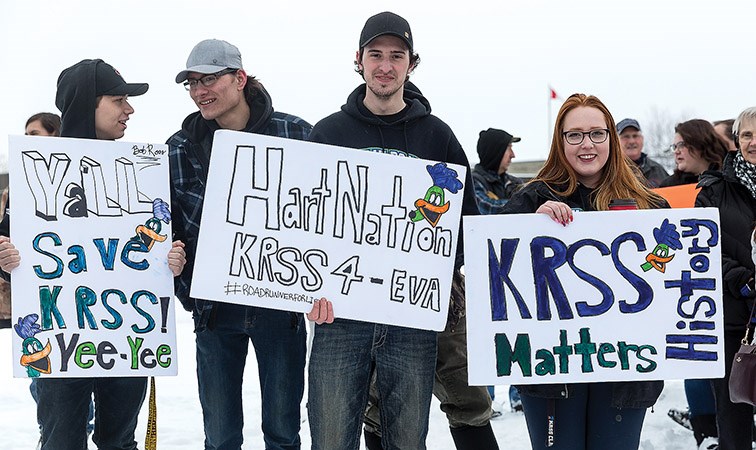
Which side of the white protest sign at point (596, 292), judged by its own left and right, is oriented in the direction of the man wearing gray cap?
right

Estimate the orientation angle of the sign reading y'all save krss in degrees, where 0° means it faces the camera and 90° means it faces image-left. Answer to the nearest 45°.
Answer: approximately 0°

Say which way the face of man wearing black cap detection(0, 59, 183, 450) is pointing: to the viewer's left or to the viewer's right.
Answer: to the viewer's right

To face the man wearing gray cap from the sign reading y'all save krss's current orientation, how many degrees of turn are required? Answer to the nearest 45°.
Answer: approximately 90° to its left

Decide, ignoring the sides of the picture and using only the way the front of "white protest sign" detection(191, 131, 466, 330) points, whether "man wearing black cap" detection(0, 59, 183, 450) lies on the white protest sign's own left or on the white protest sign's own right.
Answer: on the white protest sign's own right

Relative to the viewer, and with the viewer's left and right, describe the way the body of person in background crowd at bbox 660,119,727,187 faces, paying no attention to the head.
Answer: facing to the left of the viewer

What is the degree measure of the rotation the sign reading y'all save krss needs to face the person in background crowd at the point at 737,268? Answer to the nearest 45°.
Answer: approximately 90° to its left

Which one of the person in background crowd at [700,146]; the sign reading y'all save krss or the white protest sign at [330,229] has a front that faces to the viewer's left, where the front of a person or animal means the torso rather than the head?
the person in background crowd
